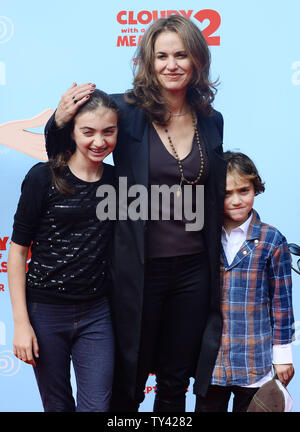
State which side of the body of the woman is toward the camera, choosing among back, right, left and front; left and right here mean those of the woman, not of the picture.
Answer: front

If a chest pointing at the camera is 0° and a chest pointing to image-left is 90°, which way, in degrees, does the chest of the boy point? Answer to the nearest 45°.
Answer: approximately 45°

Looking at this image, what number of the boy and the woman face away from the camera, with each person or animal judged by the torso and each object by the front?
0

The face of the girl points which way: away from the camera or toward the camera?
toward the camera

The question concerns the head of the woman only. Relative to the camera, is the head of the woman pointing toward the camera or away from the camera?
toward the camera
